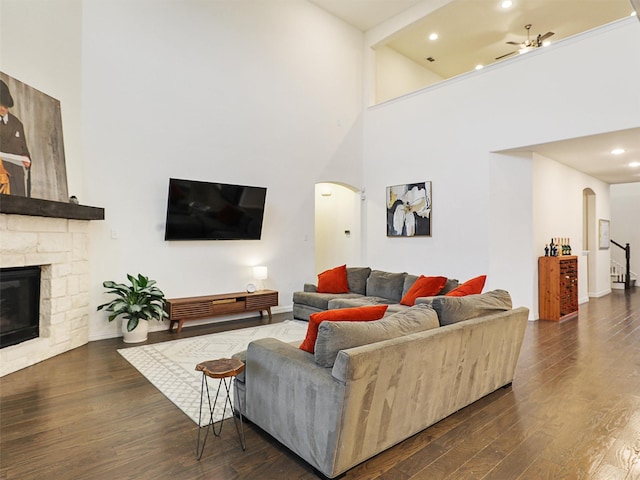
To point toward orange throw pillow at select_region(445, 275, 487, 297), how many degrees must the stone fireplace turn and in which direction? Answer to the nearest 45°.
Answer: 0° — it already faces it

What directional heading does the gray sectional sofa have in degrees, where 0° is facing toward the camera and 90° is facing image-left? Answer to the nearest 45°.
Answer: approximately 135°

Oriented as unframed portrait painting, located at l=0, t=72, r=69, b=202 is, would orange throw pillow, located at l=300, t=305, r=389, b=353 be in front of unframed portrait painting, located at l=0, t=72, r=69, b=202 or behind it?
in front

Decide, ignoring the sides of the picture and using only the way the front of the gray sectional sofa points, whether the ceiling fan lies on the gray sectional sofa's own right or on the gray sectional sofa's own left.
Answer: on the gray sectional sofa's own right

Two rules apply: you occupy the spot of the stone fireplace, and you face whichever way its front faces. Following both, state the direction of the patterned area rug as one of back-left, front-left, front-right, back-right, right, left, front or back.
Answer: front

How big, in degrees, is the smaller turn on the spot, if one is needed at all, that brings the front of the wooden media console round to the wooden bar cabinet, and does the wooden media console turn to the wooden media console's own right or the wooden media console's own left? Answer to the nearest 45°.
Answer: approximately 45° to the wooden media console's own left

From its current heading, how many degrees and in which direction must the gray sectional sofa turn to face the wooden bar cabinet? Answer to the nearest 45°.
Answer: approximately 90° to its right

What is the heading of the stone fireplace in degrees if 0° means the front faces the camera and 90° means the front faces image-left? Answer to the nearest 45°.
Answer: approximately 315°

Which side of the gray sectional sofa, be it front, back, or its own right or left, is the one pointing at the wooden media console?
front

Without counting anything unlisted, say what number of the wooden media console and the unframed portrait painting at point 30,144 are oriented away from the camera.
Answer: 0

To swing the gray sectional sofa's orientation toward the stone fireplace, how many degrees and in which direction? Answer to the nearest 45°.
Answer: approximately 45° to its left

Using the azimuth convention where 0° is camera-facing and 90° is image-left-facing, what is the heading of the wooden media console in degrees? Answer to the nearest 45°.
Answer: approximately 315°

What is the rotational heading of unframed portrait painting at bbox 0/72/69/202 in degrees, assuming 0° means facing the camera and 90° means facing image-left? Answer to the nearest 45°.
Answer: approximately 315°

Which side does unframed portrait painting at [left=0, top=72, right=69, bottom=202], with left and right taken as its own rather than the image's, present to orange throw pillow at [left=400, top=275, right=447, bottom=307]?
front
